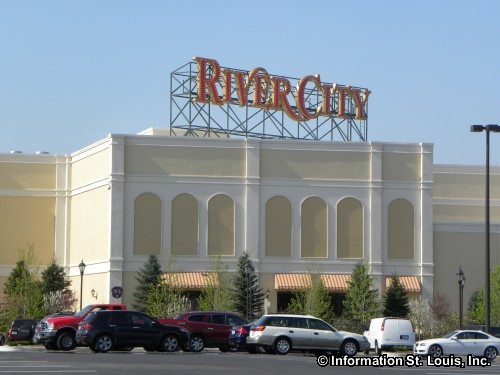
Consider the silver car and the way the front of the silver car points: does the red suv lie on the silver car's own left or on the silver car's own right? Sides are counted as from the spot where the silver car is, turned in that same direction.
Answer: on the silver car's own left

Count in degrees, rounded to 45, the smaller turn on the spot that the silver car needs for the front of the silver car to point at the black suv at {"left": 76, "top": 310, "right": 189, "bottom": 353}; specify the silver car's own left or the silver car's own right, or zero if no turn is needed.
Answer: approximately 180°

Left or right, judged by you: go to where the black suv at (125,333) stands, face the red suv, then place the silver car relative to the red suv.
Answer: right

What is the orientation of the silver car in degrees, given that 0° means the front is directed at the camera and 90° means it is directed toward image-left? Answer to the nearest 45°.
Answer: approximately 270°
